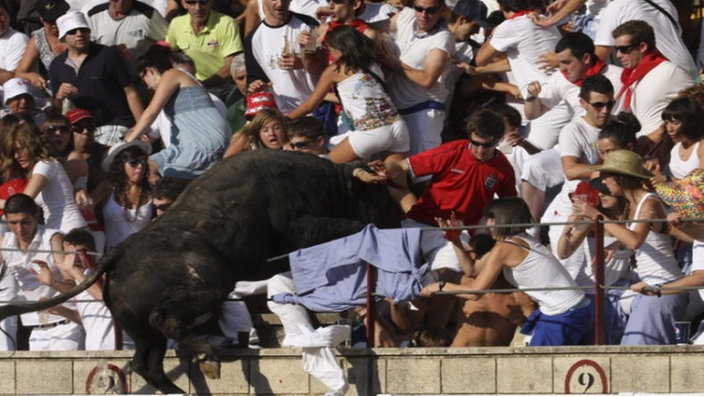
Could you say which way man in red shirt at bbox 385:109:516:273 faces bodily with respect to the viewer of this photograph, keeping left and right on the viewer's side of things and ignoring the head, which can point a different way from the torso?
facing the viewer

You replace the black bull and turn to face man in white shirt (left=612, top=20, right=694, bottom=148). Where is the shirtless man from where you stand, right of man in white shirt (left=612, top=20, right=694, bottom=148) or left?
right

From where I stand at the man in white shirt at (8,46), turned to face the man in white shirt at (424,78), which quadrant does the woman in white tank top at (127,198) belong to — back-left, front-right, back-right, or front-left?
front-right

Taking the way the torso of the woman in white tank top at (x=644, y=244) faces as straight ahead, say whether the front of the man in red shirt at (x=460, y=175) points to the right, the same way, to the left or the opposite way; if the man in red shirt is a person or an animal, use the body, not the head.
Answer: to the left

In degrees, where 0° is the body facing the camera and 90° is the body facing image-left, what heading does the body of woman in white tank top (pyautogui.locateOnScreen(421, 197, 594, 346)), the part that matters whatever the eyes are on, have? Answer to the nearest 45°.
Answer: approximately 90°

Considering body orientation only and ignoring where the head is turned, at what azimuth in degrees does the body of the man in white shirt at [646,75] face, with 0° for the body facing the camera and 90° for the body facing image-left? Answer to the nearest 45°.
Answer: approximately 45°

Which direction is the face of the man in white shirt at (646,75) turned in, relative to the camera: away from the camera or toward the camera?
toward the camera

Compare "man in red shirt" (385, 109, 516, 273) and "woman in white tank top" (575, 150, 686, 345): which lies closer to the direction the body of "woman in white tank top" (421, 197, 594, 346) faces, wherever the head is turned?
the man in red shirt

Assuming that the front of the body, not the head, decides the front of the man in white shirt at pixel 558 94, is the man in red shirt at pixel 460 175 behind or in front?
in front

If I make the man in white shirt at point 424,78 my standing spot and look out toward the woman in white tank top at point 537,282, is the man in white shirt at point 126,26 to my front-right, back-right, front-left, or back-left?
back-right

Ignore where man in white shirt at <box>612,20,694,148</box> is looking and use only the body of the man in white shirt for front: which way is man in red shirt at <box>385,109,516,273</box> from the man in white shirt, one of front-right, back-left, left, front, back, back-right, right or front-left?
front

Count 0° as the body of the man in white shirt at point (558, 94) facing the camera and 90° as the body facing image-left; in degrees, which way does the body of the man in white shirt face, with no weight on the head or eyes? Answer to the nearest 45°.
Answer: approximately 45°

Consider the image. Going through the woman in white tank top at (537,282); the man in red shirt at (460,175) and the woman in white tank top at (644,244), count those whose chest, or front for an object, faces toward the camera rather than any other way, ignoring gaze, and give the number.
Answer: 1

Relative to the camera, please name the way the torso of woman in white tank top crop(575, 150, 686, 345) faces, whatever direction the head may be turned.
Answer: to the viewer's left
